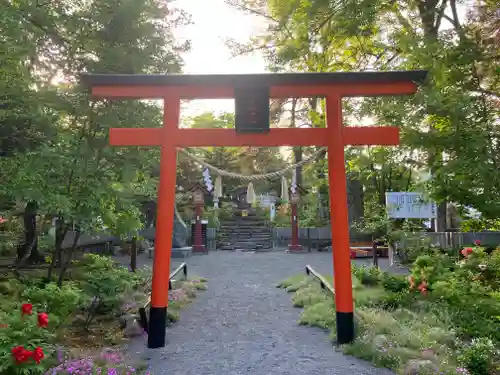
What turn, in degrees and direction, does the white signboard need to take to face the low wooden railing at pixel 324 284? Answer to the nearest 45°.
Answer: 0° — it already faces it

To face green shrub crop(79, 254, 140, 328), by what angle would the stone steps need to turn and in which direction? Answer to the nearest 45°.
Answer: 0° — it already faces it

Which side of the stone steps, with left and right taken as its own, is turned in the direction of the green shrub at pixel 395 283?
front

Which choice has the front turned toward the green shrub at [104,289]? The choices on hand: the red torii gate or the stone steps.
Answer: the stone steps

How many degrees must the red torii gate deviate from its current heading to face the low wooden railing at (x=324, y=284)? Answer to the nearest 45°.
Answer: approximately 135° to its left

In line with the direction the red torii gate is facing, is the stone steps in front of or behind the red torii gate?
behind

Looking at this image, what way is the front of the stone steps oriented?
toward the camera

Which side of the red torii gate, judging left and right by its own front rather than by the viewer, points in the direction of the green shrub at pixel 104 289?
right

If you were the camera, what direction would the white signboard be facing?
facing the viewer

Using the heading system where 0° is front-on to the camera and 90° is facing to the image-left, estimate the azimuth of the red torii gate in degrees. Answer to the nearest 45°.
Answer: approximately 0°

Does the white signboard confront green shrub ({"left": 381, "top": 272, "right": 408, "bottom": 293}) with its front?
yes

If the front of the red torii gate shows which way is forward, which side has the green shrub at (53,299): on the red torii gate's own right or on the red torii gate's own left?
on the red torii gate's own right

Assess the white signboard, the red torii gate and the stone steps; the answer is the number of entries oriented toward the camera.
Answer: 3

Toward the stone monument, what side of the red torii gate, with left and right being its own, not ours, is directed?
back
